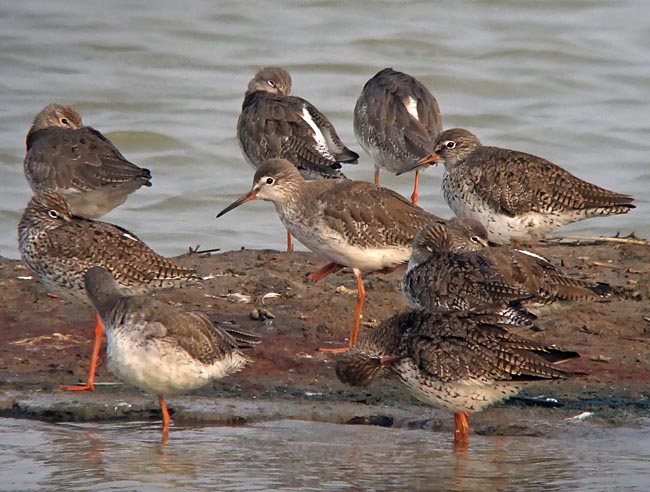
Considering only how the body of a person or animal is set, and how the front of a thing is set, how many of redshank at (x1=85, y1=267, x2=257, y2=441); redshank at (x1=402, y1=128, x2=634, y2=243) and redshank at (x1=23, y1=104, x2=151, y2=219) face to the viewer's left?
3

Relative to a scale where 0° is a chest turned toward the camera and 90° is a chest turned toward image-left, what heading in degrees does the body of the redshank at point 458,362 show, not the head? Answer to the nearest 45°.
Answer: approximately 90°

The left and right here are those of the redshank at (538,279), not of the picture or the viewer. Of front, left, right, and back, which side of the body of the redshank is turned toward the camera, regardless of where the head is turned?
left

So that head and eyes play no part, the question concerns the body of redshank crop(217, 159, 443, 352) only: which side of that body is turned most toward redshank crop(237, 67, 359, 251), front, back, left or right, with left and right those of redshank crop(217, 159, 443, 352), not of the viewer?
right

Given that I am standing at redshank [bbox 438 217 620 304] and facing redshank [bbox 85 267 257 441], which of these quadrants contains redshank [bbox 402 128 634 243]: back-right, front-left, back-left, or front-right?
back-right

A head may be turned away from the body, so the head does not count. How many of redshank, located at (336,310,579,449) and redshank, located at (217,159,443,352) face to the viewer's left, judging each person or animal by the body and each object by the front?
2

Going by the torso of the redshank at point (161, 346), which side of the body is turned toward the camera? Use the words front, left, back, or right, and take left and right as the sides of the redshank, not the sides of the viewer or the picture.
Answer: left

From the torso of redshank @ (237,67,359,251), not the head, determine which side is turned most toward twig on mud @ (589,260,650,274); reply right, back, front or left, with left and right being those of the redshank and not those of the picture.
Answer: back

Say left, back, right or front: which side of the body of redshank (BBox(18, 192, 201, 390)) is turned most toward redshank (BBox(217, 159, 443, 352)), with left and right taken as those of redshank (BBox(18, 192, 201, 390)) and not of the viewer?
back

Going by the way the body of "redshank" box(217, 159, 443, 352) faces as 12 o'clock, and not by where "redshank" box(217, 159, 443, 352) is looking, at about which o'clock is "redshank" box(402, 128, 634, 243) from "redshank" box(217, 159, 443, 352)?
"redshank" box(402, 128, 634, 243) is roughly at 5 o'clock from "redshank" box(217, 159, 443, 352).

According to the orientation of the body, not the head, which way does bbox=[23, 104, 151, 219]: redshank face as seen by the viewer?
to the viewer's left
